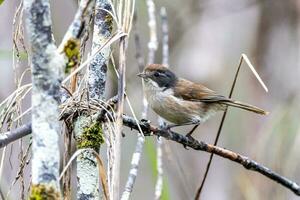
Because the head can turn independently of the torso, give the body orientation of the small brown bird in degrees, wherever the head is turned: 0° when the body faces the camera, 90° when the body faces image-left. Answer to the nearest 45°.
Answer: approximately 90°

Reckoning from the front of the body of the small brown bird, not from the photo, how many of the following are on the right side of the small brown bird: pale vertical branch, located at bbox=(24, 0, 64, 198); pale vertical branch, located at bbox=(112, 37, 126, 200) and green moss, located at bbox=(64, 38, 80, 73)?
0
